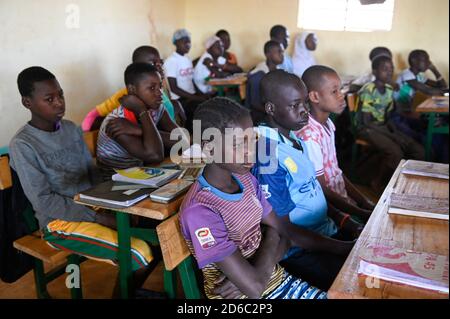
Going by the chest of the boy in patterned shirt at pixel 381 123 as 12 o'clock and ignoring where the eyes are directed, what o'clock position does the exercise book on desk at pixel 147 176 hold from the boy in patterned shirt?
The exercise book on desk is roughly at 2 o'clock from the boy in patterned shirt.

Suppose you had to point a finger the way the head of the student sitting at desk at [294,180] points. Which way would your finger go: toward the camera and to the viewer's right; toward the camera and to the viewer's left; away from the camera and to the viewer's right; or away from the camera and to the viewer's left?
toward the camera and to the viewer's right

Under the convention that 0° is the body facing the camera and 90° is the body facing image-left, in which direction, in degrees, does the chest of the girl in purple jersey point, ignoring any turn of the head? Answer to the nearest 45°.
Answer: approximately 315°

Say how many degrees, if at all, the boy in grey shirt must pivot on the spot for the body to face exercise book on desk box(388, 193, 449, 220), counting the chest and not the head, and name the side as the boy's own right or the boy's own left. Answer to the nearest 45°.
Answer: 0° — they already face it
